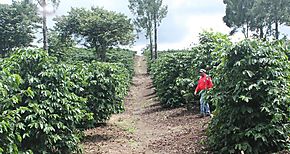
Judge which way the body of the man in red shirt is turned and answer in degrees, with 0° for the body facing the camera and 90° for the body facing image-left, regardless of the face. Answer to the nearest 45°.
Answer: approximately 45°

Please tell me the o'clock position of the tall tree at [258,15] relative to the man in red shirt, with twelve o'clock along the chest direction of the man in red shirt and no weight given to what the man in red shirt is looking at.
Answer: The tall tree is roughly at 5 o'clock from the man in red shirt.

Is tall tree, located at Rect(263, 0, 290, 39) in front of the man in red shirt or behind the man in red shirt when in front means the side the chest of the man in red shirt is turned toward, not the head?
behind

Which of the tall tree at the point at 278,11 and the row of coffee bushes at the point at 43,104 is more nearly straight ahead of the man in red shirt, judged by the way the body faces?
the row of coffee bushes

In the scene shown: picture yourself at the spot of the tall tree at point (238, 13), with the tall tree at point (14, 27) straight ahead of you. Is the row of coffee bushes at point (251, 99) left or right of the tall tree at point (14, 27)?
left

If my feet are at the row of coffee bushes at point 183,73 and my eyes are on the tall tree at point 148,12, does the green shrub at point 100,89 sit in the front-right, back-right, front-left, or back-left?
back-left
